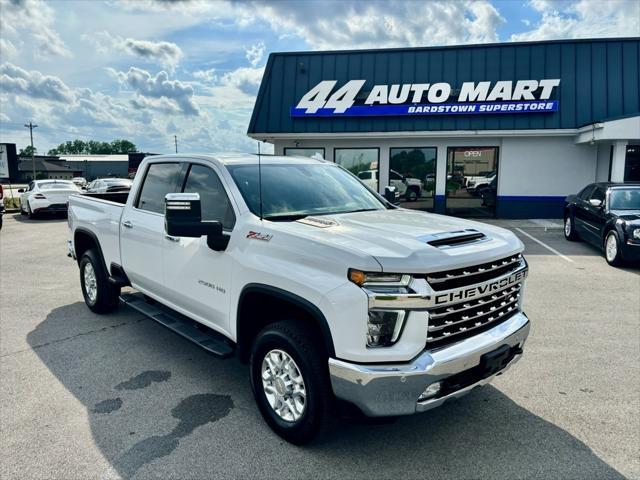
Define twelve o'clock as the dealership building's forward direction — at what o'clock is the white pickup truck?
The white pickup truck is roughly at 12 o'clock from the dealership building.

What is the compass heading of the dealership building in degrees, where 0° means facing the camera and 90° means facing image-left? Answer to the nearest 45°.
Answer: approximately 0°

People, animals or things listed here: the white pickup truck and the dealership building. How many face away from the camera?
0

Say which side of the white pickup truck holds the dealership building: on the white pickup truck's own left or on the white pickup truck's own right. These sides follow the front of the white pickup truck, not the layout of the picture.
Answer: on the white pickup truck's own left

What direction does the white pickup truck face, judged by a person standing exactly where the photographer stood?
facing the viewer and to the right of the viewer
